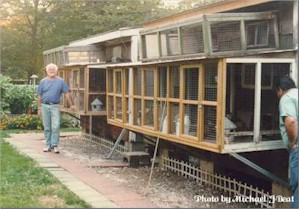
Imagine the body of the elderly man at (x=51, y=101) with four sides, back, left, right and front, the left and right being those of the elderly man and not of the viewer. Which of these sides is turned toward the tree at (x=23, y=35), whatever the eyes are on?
back

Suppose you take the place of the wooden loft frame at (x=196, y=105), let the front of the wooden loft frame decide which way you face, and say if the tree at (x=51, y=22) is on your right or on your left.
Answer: on your right

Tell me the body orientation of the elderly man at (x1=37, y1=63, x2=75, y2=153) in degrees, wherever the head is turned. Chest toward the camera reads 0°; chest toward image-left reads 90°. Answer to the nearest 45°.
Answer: approximately 0°

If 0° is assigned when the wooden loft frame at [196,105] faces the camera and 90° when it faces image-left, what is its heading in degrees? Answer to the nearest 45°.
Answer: approximately 45°

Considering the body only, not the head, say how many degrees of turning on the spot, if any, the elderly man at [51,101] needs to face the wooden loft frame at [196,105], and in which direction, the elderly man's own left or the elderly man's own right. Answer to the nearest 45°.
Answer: approximately 45° to the elderly man's own left

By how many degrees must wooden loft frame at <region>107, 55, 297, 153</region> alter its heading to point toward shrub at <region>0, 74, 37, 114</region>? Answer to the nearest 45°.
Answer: approximately 90° to its right

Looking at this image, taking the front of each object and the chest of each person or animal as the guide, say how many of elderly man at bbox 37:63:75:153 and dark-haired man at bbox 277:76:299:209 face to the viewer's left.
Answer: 1

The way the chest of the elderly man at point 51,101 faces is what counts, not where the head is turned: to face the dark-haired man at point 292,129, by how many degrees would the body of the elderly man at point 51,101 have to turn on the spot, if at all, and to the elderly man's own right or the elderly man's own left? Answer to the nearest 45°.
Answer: approximately 45° to the elderly man's own left

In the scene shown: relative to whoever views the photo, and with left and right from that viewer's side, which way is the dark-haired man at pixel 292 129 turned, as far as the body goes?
facing to the left of the viewer

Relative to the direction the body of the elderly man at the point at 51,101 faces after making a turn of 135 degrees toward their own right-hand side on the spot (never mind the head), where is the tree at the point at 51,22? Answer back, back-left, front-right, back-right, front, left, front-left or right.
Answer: front-right

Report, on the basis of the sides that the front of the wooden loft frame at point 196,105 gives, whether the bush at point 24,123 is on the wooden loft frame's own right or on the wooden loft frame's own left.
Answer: on the wooden loft frame's own right

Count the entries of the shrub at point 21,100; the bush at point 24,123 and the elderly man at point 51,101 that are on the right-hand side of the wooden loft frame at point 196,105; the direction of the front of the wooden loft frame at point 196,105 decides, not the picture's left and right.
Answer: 3

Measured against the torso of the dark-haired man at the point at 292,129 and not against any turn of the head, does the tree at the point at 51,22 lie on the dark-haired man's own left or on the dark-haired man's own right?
on the dark-haired man's own right

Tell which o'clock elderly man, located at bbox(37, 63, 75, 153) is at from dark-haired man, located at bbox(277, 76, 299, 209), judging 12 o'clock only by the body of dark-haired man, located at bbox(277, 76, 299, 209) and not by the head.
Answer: elderly man, located at bbox(37, 63, 75, 153) is roughly at 1 o'clock from dark-haired man, located at bbox(277, 76, 299, 209).
